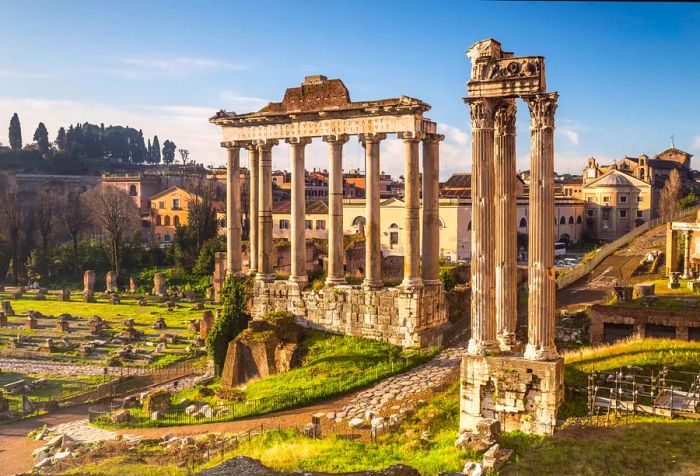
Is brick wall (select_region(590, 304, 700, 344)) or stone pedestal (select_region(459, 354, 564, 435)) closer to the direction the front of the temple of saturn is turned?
the stone pedestal

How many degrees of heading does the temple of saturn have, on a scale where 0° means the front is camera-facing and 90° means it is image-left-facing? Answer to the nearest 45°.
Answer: approximately 45°

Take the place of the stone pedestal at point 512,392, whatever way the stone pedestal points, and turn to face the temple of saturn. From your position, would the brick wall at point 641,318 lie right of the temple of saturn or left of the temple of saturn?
right

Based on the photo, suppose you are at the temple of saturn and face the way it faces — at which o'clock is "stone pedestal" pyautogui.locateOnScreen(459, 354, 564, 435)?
The stone pedestal is roughly at 10 o'clock from the temple of saturn.

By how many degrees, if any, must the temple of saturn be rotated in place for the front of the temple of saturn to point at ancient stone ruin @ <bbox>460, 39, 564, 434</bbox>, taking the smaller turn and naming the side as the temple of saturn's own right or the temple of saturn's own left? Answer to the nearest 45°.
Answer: approximately 45° to the temple of saturn's own left

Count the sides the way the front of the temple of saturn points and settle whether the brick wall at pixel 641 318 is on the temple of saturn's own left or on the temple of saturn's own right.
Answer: on the temple of saturn's own left

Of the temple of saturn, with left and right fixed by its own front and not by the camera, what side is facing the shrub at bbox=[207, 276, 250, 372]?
right
